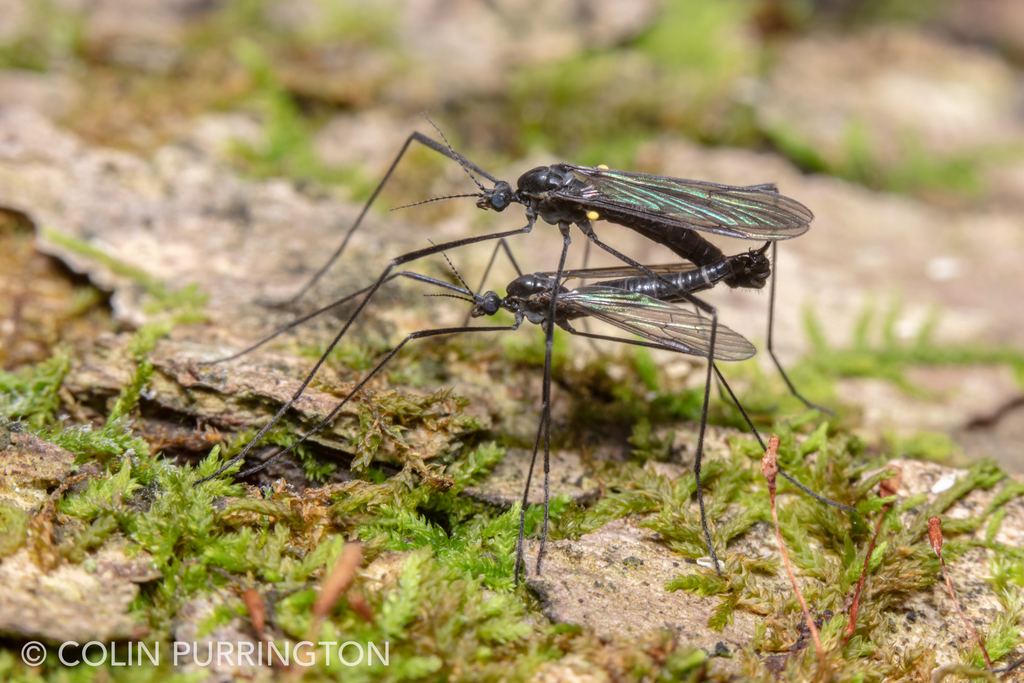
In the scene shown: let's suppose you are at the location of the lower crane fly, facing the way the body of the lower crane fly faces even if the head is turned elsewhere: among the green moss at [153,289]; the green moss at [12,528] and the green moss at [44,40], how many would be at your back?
0

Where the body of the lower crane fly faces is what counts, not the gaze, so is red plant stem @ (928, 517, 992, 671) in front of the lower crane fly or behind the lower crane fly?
behind

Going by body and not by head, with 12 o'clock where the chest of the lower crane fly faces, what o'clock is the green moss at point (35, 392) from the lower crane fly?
The green moss is roughly at 12 o'clock from the lower crane fly.

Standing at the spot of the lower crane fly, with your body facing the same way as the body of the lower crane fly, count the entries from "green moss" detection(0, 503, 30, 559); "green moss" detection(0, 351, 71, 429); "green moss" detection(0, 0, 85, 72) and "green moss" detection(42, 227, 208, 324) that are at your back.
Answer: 0

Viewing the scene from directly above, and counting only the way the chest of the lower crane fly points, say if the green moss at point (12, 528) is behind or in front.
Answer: in front

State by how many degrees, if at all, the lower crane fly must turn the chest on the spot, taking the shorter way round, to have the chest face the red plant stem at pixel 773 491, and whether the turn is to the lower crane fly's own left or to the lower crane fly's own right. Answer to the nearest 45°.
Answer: approximately 135° to the lower crane fly's own left

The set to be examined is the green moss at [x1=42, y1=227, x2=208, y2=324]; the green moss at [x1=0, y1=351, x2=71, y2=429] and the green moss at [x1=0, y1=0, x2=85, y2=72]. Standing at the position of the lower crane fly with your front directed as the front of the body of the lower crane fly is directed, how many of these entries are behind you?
0

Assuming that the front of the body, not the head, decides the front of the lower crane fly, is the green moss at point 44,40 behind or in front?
in front

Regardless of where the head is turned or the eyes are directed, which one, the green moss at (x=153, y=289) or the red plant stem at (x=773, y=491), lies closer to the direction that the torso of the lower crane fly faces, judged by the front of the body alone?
the green moss

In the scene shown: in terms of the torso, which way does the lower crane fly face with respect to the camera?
to the viewer's left

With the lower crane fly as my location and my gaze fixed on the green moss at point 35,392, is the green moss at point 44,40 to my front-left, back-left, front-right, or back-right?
front-right
